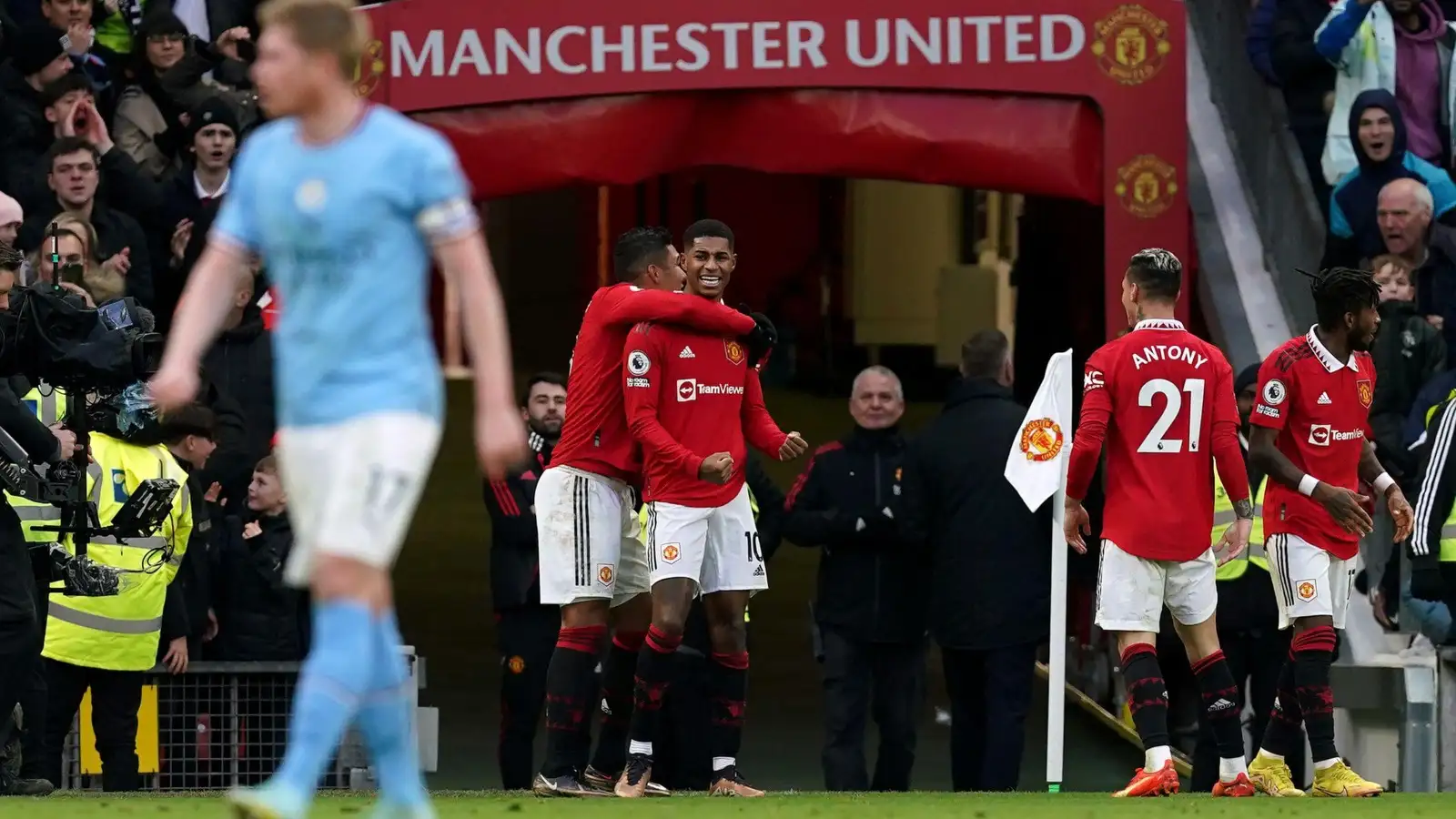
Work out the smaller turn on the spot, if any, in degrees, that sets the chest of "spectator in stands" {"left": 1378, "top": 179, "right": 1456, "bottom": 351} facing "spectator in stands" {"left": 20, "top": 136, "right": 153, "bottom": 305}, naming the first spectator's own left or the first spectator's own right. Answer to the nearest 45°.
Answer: approximately 45° to the first spectator's own right

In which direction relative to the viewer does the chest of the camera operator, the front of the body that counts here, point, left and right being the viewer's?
facing to the right of the viewer

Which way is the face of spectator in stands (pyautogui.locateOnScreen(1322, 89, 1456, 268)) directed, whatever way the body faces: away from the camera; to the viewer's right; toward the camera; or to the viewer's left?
toward the camera

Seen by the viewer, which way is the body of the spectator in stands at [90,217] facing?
toward the camera

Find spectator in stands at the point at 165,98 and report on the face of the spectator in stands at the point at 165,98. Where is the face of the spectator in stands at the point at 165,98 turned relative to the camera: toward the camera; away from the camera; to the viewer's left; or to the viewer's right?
toward the camera

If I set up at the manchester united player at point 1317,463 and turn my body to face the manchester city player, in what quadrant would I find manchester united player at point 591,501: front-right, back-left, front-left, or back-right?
front-right

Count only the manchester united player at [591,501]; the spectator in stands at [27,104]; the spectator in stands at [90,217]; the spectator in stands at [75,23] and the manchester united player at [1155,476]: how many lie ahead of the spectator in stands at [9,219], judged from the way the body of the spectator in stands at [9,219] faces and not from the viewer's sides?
2

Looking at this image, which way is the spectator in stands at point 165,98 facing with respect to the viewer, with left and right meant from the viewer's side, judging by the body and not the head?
facing the viewer and to the right of the viewer

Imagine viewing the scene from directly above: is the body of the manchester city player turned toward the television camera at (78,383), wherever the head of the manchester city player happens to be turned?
no

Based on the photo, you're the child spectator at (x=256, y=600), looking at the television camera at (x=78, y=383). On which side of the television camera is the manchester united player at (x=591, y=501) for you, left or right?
left

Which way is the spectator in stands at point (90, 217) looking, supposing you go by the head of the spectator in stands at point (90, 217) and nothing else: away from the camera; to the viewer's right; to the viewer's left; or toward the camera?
toward the camera

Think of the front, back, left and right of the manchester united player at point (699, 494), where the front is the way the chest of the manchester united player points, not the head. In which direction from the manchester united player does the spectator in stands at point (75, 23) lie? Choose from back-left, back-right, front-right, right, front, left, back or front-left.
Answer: back

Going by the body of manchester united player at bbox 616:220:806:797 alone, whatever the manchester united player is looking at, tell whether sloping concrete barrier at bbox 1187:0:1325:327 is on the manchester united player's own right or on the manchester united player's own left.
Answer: on the manchester united player's own left

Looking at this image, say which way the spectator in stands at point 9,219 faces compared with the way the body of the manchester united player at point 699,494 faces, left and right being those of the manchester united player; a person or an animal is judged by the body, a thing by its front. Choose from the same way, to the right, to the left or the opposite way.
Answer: the same way
